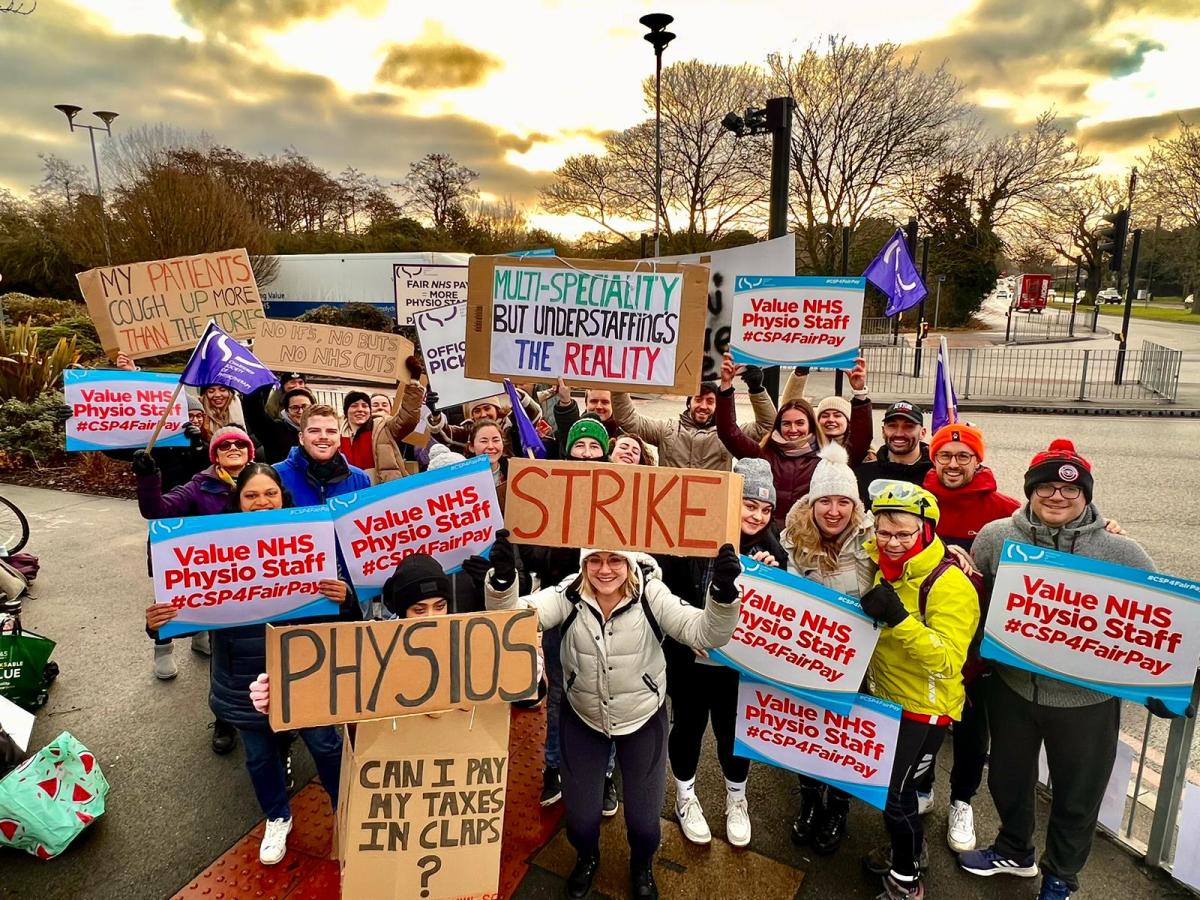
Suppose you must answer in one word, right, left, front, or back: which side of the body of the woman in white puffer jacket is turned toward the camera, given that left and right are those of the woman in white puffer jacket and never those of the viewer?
front

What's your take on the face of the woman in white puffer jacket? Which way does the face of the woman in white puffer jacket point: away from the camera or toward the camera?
toward the camera
